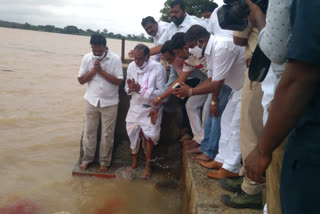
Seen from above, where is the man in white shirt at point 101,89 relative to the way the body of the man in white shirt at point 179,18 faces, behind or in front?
in front

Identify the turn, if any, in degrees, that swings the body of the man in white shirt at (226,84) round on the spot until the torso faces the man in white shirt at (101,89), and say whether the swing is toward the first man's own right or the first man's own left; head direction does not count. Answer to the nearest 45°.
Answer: approximately 45° to the first man's own right

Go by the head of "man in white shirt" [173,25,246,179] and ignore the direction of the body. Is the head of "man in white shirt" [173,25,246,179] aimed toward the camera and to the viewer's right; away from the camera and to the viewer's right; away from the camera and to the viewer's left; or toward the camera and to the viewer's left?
toward the camera and to the viewer's left

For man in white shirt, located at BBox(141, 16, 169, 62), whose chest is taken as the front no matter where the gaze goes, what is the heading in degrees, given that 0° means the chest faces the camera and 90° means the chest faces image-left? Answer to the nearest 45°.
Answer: approximately 45°

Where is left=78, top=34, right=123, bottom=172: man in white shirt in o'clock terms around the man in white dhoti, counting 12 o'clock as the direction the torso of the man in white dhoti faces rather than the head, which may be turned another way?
The man in white shirt is roughly at 2 o'clock from the man in white dhoti.

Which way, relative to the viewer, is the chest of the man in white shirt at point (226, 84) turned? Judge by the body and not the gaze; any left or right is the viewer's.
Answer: facing to the left of the viewer

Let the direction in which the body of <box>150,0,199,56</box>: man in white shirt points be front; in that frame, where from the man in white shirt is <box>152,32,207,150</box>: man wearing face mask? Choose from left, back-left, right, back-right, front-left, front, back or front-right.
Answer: front-left

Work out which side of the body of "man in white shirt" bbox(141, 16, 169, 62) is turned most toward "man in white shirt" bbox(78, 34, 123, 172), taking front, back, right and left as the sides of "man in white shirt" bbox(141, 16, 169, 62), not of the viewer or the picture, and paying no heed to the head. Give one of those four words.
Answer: front

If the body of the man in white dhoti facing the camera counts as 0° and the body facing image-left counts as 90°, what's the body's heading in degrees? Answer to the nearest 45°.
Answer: approximately 45°

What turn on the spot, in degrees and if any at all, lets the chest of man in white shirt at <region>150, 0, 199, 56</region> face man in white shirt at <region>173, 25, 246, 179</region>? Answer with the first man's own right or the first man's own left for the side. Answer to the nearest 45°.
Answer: approximately 45° to the first man's own left

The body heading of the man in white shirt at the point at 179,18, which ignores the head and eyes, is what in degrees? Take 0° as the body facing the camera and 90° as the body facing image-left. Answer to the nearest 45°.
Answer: approximately 45°

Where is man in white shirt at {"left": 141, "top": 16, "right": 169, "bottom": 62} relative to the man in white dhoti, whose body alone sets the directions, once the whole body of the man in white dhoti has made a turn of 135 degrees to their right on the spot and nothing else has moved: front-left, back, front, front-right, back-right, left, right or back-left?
front

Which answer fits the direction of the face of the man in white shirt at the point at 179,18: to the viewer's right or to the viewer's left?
to the viewer's left

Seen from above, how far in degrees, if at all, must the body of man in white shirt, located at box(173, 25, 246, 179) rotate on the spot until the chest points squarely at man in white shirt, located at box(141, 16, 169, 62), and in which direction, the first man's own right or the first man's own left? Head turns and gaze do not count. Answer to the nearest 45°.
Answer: approximately 45° to the first man's own right
